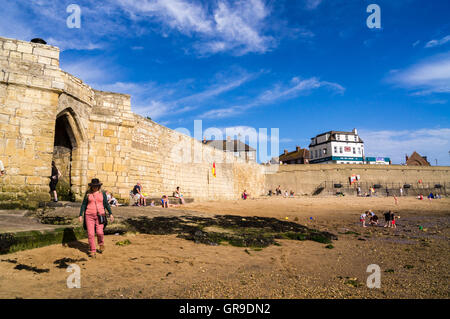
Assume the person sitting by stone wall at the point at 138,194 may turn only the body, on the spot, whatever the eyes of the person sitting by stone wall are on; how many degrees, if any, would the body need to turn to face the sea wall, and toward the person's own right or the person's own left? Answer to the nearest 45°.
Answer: approximately 90° to the person's own left

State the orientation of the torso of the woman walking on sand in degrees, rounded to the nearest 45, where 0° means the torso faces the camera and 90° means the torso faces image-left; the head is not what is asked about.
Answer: approximately 0°

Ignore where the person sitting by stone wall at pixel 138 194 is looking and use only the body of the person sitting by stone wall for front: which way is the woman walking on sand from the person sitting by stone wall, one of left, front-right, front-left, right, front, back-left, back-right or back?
front-right

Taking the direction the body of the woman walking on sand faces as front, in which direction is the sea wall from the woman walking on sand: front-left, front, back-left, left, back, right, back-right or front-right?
back-left

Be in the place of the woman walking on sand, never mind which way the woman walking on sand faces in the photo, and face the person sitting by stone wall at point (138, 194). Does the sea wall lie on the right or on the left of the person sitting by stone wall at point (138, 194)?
right

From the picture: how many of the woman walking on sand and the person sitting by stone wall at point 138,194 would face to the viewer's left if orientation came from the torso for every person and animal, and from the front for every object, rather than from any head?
0

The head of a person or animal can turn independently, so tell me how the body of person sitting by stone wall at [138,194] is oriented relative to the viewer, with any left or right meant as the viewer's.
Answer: facing the viewer and to the right of the viewer

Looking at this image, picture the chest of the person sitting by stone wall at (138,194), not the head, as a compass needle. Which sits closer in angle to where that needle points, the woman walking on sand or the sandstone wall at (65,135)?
the woman walking on sand

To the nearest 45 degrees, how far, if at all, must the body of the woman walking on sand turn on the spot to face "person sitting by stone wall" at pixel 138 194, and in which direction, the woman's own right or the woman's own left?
approximately 180°
